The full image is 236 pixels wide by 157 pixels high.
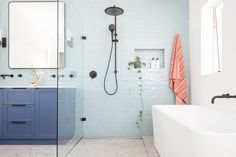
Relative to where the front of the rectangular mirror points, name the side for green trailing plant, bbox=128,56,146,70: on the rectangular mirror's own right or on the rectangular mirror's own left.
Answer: on the rectangular mirror's own left

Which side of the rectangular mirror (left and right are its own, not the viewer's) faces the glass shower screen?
front

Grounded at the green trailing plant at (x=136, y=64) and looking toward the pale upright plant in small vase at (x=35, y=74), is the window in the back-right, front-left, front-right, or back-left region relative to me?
back-left

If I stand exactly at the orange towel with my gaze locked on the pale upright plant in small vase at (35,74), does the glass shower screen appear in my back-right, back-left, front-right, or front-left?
front-left

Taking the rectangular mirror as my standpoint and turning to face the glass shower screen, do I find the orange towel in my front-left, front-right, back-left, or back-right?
front-left

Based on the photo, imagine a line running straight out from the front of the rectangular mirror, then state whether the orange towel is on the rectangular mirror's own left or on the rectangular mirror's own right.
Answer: on the rectangular mirror's own left

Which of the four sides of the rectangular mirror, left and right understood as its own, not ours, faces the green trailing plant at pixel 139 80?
left

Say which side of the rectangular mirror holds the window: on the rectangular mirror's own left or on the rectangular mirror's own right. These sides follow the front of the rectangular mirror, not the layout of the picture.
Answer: on the rectangular mirror's own left

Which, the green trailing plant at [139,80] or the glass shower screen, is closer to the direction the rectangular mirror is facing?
the glass shower screen

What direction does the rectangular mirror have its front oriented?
toward the camera

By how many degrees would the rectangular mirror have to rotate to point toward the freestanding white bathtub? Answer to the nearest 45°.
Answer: approximately 45° to its left

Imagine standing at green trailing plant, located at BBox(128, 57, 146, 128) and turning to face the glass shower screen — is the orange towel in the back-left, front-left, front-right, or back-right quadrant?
back-left
